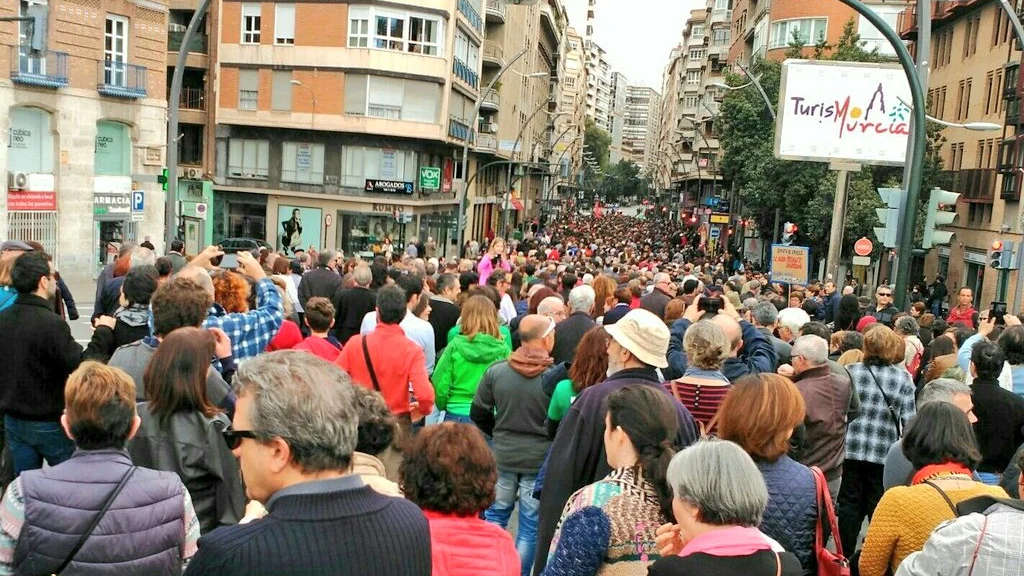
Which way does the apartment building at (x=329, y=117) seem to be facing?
toward the camera

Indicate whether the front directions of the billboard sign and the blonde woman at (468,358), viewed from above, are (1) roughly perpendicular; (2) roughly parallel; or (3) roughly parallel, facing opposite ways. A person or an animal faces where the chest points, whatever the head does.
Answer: roughly parallel, facing opposite ways

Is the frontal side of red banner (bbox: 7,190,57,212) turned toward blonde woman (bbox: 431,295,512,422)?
yes

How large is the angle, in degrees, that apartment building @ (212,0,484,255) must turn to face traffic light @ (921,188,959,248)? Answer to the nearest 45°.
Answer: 0° — it already faces it

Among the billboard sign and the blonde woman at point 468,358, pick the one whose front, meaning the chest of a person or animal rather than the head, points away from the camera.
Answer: the blonde woman

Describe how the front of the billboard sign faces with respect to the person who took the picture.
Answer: facing the viewer

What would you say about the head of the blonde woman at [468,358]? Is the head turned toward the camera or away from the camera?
away from the camera

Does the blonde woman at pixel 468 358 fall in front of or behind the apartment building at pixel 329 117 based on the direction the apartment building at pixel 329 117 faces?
in front

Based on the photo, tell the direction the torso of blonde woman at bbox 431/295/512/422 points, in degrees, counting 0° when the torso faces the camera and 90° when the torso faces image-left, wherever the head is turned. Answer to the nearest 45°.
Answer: approximately 180°

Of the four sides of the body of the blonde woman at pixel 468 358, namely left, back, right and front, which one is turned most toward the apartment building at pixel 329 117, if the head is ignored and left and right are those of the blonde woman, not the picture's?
front

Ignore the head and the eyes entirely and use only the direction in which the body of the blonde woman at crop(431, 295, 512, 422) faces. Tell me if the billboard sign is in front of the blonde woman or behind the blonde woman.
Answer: in front
